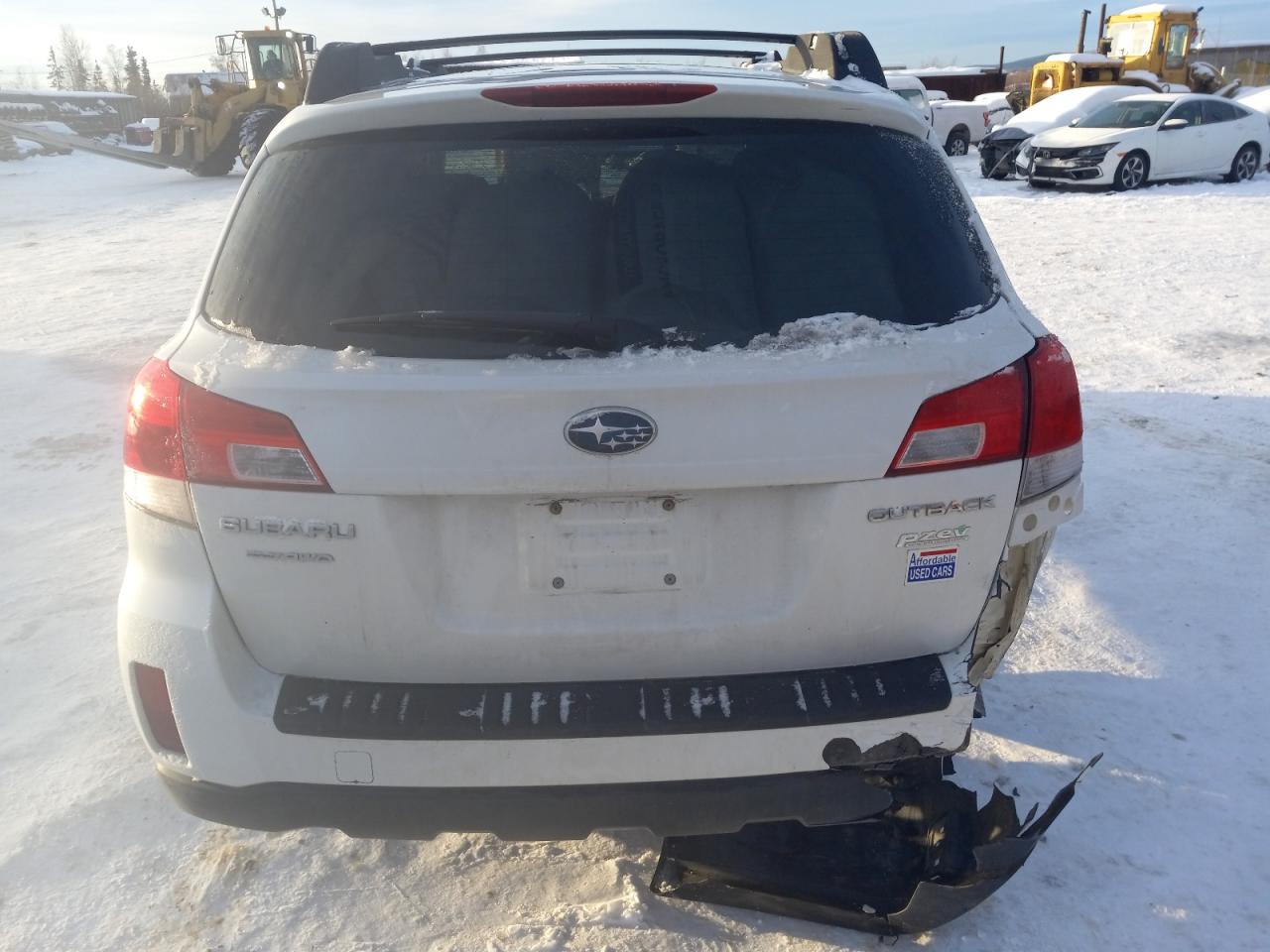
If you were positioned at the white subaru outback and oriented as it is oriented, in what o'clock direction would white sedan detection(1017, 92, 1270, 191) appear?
The white sedan is roughly at 1 o'clock from the white subaru outback.

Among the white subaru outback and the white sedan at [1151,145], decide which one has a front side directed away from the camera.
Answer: the white subaru outback

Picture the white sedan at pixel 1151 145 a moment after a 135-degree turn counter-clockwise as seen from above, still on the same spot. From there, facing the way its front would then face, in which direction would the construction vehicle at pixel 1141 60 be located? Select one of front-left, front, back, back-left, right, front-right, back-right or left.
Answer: left

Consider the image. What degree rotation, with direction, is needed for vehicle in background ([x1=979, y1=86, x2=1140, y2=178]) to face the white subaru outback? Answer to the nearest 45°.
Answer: approximately 45° to its left

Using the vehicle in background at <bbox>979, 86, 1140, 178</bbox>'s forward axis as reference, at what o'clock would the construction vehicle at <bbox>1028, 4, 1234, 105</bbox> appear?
The construction vehicle is roughly at 5 o'clock from the vehicle in background.

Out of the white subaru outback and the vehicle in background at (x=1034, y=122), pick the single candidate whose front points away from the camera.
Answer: the white subaru outback

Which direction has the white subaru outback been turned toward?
away from the camera

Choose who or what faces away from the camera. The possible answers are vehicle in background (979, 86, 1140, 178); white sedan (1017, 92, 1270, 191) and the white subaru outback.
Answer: the white subaru outback

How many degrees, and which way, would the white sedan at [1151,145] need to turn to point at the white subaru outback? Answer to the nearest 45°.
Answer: approximately 45° to its left

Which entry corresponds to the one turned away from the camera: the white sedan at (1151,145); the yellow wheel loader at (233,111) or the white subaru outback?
the white subaru outback

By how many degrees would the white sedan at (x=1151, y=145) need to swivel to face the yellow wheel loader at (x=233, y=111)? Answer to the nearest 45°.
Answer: approximately 45° to its right
